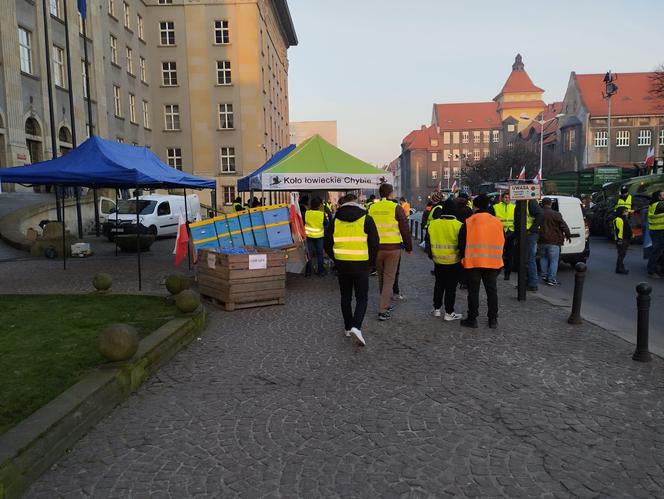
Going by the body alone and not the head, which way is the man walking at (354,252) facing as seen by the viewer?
away from the camera

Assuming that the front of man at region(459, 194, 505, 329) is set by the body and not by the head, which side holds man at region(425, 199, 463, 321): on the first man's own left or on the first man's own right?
on the first man's own left

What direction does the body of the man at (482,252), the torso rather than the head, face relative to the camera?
away from the camera

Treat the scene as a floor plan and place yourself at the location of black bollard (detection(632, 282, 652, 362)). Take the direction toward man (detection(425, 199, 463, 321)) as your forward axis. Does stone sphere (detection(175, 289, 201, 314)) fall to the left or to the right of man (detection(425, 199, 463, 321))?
left

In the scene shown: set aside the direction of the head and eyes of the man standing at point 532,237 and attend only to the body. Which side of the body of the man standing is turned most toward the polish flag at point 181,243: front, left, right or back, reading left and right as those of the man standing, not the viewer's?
left

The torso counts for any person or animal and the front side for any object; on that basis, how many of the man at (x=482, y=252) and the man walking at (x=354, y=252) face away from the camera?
2

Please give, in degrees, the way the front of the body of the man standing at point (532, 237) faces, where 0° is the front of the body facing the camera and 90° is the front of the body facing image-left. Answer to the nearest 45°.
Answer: approximately 180°

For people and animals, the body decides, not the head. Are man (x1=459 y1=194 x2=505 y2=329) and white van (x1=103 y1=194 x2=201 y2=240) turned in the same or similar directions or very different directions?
very different directions

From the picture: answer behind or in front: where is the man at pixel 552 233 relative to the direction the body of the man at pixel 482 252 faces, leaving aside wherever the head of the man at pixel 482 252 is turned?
in front

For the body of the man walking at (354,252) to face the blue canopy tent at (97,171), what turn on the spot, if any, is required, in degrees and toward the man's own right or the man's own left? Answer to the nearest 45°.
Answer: approximately 45° to the man's own left

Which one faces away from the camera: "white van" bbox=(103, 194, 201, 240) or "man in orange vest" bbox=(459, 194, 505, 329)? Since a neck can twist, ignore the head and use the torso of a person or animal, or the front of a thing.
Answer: the man in orange vest

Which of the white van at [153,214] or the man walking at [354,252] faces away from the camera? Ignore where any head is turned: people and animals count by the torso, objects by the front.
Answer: the man walking
